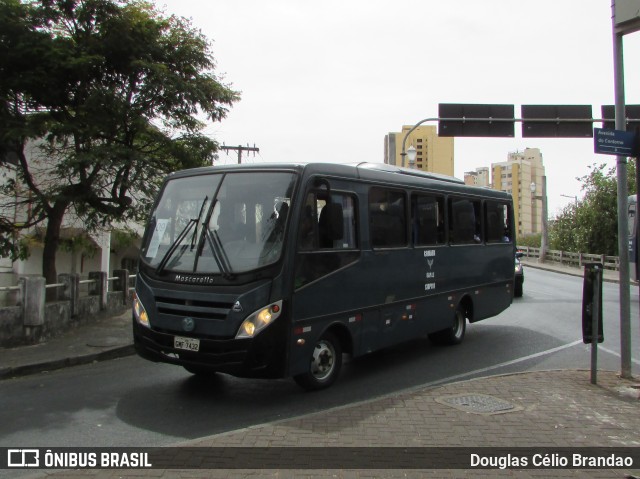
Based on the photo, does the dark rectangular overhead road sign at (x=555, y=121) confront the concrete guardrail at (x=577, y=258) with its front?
yes

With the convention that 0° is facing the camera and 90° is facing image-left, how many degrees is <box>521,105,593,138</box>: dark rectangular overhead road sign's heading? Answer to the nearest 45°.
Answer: approximately 180°

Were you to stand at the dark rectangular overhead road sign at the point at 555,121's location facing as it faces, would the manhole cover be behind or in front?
behind

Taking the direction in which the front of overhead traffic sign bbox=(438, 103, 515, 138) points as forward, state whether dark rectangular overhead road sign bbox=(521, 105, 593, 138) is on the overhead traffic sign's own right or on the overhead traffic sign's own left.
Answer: on the overhead traffic sign's own right

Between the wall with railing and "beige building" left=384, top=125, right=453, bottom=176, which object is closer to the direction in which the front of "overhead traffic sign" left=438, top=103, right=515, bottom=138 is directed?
the beige building

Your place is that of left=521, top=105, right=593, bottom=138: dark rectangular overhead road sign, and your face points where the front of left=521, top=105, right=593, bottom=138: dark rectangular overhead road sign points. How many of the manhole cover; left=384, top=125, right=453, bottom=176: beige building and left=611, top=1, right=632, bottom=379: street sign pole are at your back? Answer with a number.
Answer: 2

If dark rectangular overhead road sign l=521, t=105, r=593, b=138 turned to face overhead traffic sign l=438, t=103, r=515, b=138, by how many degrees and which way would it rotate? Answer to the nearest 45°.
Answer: approximately 135° to its left

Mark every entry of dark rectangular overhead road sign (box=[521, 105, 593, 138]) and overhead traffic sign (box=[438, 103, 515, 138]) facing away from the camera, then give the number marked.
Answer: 2

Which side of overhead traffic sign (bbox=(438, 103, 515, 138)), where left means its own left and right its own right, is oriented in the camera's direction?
back

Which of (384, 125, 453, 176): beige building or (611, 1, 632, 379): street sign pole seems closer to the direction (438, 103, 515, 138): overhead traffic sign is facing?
the beige building
